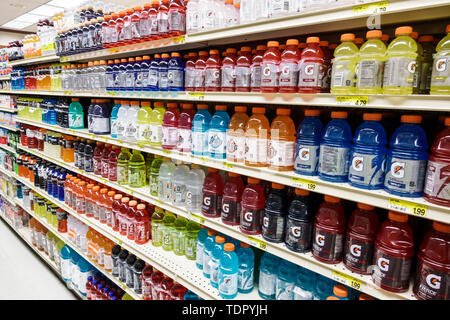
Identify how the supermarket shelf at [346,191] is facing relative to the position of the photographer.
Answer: facing the viewer and to the left of the viewer

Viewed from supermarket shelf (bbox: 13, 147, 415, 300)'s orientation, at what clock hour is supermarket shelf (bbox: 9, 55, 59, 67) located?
supermarket shelf (bbox: 9, 55, 59, 67) is roughly at 3 o'clock from supermarket shelf (bbox: 13, 147, 415, 300).

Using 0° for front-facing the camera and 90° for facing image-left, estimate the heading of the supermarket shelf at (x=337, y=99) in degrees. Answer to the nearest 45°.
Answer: approximately 45°

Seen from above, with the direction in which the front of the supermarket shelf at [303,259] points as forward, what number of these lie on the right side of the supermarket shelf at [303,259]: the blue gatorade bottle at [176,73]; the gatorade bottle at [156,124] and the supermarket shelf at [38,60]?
3

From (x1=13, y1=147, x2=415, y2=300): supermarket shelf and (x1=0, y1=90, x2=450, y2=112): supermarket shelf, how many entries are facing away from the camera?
0

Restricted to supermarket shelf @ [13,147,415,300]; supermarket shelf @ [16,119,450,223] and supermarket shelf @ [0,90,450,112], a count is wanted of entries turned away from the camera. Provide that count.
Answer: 0
